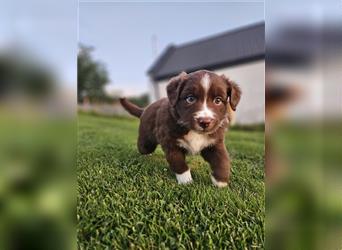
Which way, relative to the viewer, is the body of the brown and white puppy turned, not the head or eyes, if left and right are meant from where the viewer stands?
facing the viewer and to the right of the viewer
